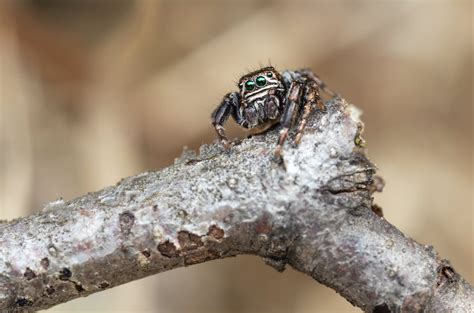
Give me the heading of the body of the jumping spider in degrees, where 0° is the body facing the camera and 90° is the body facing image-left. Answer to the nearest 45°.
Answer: approximately 0°
